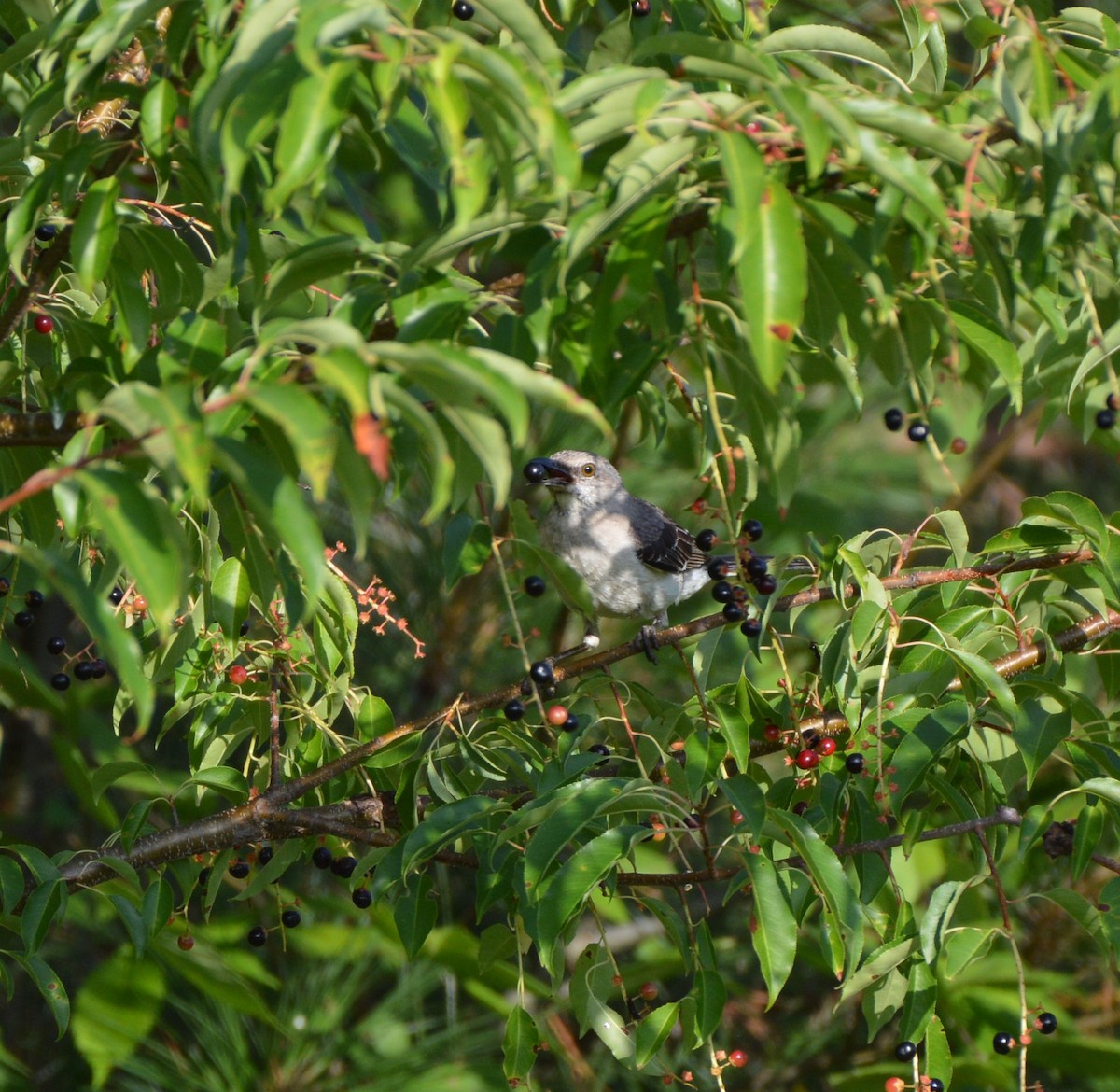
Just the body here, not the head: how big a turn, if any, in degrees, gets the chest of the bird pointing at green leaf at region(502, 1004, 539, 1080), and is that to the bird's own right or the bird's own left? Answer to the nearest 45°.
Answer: approximately 45° to the bird's own left

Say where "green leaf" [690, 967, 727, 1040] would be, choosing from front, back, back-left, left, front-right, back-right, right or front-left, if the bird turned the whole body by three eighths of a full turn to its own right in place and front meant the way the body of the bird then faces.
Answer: back

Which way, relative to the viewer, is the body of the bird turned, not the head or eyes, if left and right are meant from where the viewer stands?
facing the viewer and to the left of the viewer

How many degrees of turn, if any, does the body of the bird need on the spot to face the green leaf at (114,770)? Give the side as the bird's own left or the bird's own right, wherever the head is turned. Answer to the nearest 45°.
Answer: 0° — it already faces it

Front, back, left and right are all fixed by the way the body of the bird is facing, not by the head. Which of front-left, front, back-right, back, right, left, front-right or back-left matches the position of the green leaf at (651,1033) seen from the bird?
front-left
